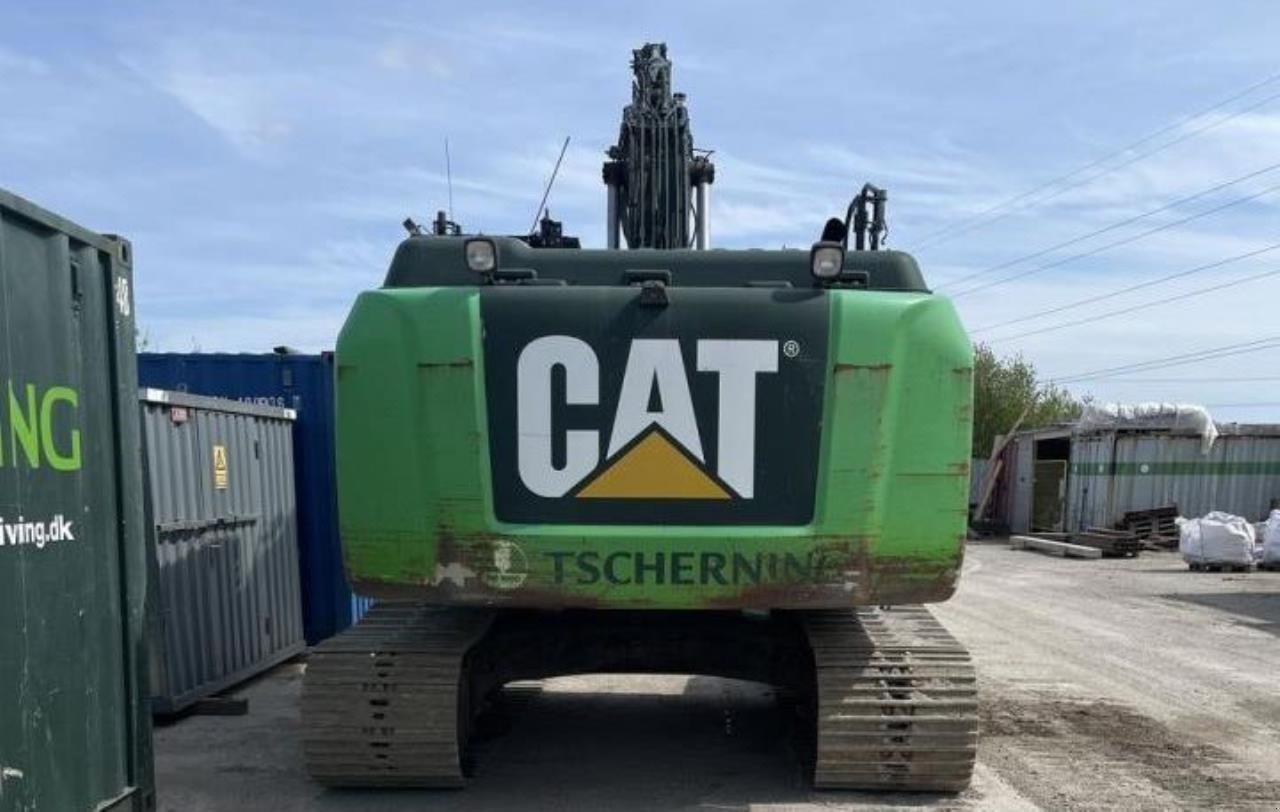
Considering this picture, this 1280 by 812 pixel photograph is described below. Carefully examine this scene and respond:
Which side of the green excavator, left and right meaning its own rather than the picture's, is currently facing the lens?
back

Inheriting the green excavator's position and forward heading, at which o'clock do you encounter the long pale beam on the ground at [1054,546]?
The long pale beam on the ground is roughly at 1 o'clock from the green excavator.

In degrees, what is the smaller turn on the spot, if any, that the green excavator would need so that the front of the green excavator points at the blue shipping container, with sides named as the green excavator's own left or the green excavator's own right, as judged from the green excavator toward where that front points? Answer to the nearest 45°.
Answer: approximately 45° to the green excavator's own left

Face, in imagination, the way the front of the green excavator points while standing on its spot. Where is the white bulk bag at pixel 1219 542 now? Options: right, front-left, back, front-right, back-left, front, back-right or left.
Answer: front-right

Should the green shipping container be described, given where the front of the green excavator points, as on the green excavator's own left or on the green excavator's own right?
on the green excavator's own left

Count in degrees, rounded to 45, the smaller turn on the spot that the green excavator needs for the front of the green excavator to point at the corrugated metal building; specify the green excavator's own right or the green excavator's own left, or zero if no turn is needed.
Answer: approximately 45° to the green excavator's own right

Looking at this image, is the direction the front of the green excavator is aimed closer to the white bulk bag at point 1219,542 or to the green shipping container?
the white bulk bag
